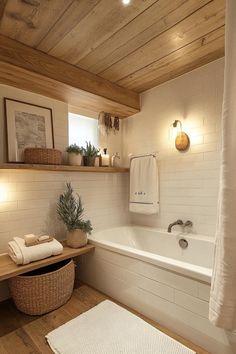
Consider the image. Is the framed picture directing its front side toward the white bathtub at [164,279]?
no

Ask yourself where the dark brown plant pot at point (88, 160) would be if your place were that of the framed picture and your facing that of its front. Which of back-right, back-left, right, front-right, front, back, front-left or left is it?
front-left

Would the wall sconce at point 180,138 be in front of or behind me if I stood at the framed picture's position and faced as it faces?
in front

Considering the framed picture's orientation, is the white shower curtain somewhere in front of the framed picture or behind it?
in front

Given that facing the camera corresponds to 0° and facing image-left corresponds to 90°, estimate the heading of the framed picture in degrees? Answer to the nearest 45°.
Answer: approximately 315°
